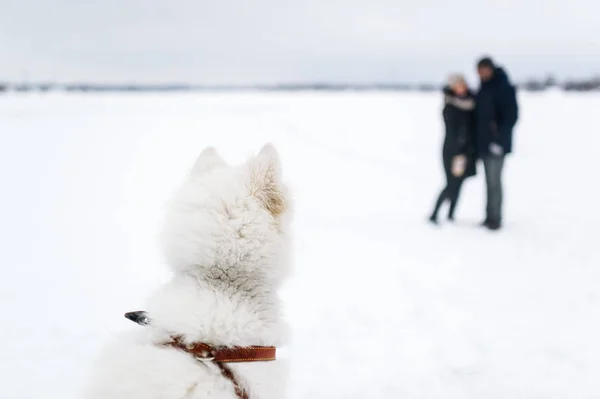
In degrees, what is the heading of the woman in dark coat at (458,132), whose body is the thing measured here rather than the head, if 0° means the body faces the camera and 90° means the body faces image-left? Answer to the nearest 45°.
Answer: approximately 0°
